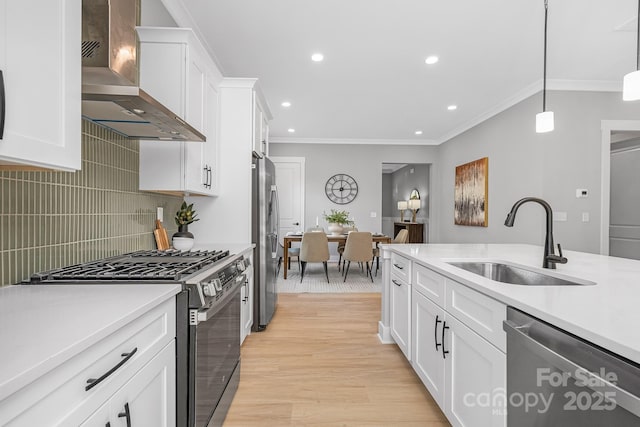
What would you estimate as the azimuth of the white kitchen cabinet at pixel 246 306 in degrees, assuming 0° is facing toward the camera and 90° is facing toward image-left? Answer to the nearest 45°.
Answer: approximately 270°

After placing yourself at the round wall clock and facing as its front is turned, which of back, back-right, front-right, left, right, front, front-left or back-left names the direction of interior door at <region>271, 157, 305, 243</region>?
right

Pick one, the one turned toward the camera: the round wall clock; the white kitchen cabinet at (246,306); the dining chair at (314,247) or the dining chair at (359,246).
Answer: the round wall clock

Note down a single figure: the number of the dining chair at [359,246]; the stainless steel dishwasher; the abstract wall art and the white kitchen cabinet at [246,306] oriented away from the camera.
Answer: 1

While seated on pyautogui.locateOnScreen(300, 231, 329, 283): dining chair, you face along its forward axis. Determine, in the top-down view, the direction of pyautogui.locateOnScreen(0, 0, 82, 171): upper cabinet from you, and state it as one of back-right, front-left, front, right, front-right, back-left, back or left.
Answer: back

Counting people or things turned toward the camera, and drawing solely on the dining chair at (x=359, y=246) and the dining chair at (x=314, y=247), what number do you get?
0

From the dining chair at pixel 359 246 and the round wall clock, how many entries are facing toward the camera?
1

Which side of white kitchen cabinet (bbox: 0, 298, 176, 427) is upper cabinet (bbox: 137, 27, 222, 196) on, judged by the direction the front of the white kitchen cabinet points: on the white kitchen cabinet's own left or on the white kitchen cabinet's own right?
on the white kitchen cabinet's own left

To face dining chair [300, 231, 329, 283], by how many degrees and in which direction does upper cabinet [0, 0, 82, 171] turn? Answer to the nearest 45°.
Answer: approximately 90° to its left

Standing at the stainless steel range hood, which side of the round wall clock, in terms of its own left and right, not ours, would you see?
front

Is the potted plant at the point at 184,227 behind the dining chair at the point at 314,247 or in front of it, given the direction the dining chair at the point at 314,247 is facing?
behind

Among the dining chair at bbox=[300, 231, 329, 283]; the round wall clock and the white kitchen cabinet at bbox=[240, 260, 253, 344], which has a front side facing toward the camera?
the round wall clock

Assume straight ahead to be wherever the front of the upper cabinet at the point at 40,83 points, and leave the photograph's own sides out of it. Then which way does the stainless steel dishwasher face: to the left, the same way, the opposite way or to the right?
the opposite way

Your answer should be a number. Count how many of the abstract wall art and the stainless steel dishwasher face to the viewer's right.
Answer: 0

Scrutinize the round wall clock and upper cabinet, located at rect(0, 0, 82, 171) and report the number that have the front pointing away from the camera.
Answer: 0

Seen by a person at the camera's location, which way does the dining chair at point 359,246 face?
facing away from the viewer

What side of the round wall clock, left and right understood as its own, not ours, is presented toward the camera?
front

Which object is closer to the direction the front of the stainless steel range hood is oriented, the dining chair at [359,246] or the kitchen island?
the kitchen island

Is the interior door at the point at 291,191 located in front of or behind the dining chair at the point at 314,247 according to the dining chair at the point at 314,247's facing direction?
in front

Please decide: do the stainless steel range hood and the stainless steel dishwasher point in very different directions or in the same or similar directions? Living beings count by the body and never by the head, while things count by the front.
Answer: very different directions
